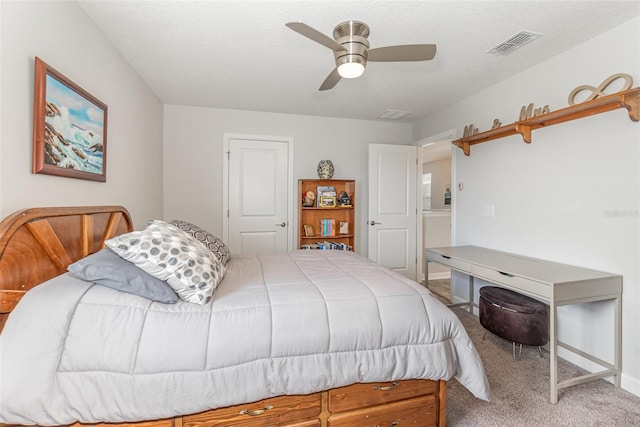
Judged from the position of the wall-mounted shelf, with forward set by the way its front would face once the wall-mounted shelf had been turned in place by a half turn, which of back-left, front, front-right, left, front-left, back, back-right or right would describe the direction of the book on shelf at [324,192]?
back-left

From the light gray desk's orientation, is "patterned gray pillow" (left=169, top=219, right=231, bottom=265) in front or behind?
in front

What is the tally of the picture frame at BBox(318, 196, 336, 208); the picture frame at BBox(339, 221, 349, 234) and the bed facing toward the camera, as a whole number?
2

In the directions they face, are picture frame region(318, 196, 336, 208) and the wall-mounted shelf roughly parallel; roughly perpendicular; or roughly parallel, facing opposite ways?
roughly perpendicular

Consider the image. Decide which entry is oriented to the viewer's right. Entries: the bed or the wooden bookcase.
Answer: the bed

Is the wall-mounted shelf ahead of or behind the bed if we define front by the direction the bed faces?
ahead

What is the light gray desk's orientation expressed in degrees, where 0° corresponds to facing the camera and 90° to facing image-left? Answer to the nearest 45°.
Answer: approximately 45°

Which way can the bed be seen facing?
to the viewer's right

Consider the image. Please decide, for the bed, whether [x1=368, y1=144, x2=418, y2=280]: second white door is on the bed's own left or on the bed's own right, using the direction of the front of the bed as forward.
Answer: on the bed's own left

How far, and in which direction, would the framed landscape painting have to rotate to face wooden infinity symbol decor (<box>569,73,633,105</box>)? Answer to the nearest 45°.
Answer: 0° — it already faces it
